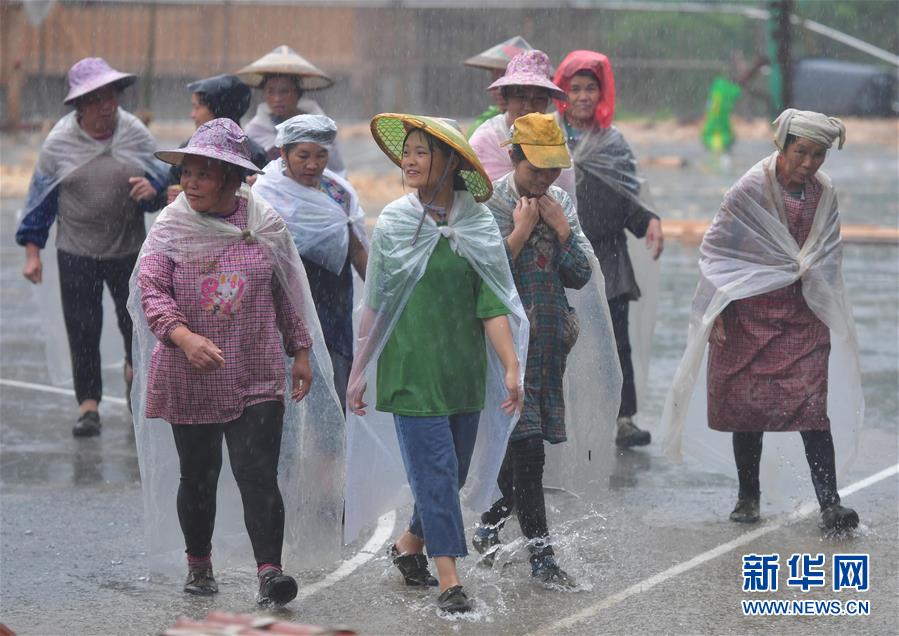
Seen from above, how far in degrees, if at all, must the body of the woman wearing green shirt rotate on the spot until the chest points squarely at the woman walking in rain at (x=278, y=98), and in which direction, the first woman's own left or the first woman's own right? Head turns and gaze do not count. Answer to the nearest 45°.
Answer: approximately 180°

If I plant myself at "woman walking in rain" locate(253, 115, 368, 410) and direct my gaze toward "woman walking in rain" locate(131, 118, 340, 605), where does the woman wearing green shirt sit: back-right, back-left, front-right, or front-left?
front-left

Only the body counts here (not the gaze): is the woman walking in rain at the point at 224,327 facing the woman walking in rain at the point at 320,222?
no

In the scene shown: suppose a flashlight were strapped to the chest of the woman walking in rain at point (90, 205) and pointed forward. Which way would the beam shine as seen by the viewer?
toward the camera

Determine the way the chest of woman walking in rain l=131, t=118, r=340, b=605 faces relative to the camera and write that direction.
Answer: toward the camera

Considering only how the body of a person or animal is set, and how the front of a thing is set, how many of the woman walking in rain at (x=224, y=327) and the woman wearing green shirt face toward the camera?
2

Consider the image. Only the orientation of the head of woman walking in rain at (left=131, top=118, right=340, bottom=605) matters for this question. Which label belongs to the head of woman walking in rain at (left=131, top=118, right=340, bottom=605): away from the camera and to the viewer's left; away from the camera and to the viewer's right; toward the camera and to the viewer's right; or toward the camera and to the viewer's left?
toward the camera and to the viewer's left

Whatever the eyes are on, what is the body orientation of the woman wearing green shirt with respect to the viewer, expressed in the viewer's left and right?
facing the viewer

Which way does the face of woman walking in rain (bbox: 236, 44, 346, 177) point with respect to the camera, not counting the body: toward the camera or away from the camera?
toward the camera

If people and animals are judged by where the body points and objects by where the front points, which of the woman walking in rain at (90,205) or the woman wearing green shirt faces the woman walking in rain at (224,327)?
the woman walking in rain at (90,205)

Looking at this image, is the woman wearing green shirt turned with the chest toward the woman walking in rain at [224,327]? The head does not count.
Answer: no

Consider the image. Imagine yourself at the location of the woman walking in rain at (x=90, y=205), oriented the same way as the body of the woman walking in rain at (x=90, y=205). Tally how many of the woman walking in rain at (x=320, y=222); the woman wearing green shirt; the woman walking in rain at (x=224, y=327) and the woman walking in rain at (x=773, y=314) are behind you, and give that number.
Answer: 0

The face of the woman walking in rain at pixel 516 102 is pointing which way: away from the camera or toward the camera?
toward the camera

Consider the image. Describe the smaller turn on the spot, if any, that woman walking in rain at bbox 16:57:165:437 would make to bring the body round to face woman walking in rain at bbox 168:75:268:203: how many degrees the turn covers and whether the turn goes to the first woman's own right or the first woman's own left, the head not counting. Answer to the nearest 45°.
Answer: approximately 45° to the first woman's own left

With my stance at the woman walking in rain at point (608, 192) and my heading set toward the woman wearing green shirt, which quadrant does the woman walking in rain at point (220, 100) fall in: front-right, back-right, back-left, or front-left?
front-right

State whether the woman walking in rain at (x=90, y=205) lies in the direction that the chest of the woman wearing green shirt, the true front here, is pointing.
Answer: no

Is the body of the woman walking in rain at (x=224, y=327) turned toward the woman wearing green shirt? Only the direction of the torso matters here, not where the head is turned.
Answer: no

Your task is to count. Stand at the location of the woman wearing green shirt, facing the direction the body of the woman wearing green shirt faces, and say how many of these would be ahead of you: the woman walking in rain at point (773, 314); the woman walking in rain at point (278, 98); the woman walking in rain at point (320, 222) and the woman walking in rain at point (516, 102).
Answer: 0

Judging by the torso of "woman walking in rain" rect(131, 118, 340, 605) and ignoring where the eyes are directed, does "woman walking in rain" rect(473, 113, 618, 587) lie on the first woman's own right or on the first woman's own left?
on the first woman's own left
